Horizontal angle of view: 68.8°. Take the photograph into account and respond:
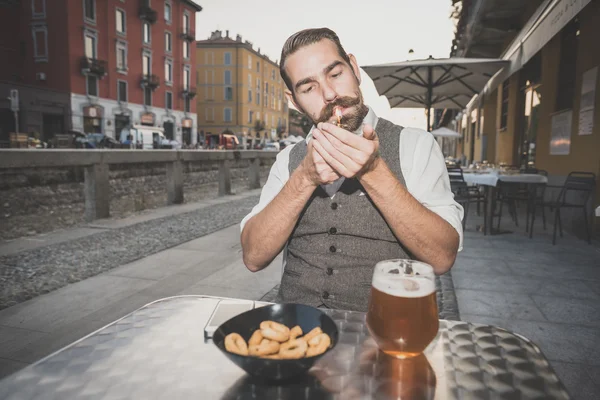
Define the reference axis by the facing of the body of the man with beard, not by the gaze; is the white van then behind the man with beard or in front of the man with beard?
behind

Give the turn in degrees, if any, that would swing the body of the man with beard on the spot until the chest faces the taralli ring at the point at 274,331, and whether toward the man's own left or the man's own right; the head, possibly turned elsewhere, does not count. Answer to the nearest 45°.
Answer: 0° — they already face it

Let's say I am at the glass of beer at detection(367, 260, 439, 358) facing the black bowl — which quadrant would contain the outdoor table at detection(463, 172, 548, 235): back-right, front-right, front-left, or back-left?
back-right

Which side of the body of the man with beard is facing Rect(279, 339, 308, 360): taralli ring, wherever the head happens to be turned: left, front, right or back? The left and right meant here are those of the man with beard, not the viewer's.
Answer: front

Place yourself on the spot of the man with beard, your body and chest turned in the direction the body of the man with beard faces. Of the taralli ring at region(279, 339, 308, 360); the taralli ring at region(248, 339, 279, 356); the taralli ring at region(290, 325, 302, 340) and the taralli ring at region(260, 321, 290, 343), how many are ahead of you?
4

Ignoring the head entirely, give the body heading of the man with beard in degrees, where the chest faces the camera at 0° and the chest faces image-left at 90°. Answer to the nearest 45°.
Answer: approximately 0°

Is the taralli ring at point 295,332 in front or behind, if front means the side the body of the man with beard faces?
in front

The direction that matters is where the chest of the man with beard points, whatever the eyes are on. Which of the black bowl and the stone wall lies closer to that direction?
the black bowl

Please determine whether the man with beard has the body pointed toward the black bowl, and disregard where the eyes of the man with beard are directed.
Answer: yes

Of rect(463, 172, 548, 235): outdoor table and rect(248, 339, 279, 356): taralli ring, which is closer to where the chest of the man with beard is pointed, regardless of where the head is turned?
the taralli ring

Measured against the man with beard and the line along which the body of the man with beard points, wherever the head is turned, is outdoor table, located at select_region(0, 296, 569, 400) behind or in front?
in front
